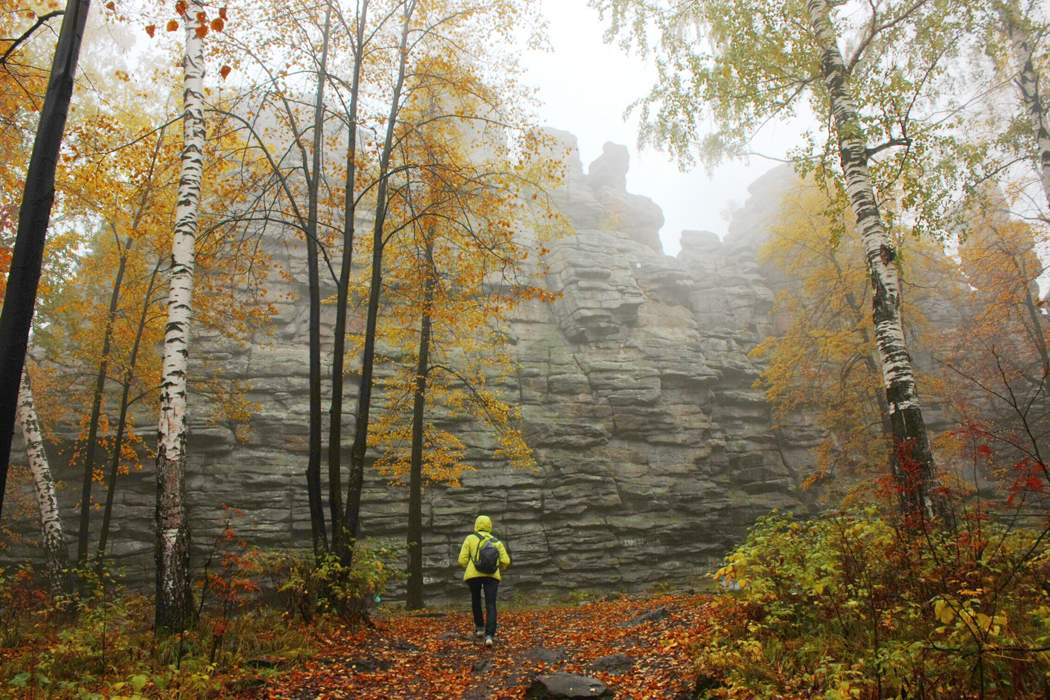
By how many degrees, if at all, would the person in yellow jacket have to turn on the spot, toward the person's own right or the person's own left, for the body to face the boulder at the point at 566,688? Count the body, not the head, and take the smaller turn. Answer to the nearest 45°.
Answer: approximately 180°

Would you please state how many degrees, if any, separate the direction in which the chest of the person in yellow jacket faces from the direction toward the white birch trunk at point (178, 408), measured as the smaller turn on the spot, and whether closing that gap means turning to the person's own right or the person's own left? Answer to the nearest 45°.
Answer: approximately 135° to the person's own left

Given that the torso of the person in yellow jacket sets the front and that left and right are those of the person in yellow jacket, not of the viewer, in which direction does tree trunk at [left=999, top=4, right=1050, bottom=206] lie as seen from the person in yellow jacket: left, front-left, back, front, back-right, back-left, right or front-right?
right

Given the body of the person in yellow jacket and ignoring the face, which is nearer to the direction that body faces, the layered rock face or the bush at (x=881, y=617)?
the layered rock face

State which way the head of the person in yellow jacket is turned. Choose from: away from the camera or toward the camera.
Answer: away from the camera

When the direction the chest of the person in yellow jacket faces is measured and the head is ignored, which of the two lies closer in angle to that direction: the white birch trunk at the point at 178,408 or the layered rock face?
the layered rock face

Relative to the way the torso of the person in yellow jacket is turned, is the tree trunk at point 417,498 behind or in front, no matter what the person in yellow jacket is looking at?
in front

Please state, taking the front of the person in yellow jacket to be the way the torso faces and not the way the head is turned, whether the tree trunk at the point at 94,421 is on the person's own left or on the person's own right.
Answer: on the person's own left

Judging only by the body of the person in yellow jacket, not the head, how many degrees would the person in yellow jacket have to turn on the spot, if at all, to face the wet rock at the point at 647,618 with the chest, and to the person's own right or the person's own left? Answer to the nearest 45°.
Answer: approximately 90° to the person's own right

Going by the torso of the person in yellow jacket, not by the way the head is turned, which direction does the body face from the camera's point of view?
away from the camera

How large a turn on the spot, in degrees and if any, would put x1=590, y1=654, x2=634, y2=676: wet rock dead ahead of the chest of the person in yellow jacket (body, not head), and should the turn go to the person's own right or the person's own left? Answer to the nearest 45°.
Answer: approximately 135° to the person's own right

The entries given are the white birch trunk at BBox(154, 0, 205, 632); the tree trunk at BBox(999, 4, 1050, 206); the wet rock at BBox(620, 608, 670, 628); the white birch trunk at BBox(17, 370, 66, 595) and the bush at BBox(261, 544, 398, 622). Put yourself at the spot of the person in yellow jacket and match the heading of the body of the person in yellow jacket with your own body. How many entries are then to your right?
2
